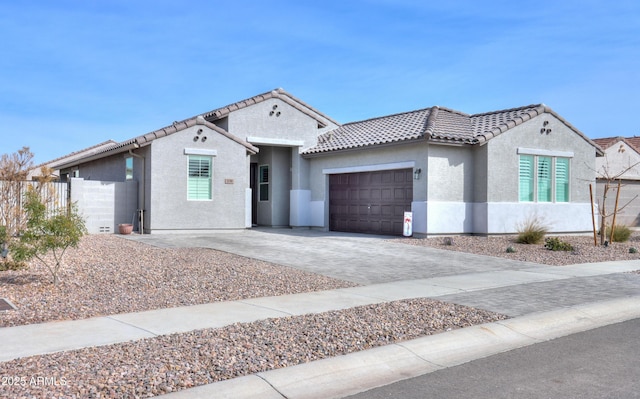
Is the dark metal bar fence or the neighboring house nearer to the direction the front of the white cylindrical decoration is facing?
the dark metal bar fence

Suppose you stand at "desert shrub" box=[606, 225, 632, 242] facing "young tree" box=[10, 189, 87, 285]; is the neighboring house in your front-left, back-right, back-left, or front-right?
back-right

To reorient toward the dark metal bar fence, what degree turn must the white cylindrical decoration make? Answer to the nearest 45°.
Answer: approximately 45° to its right
